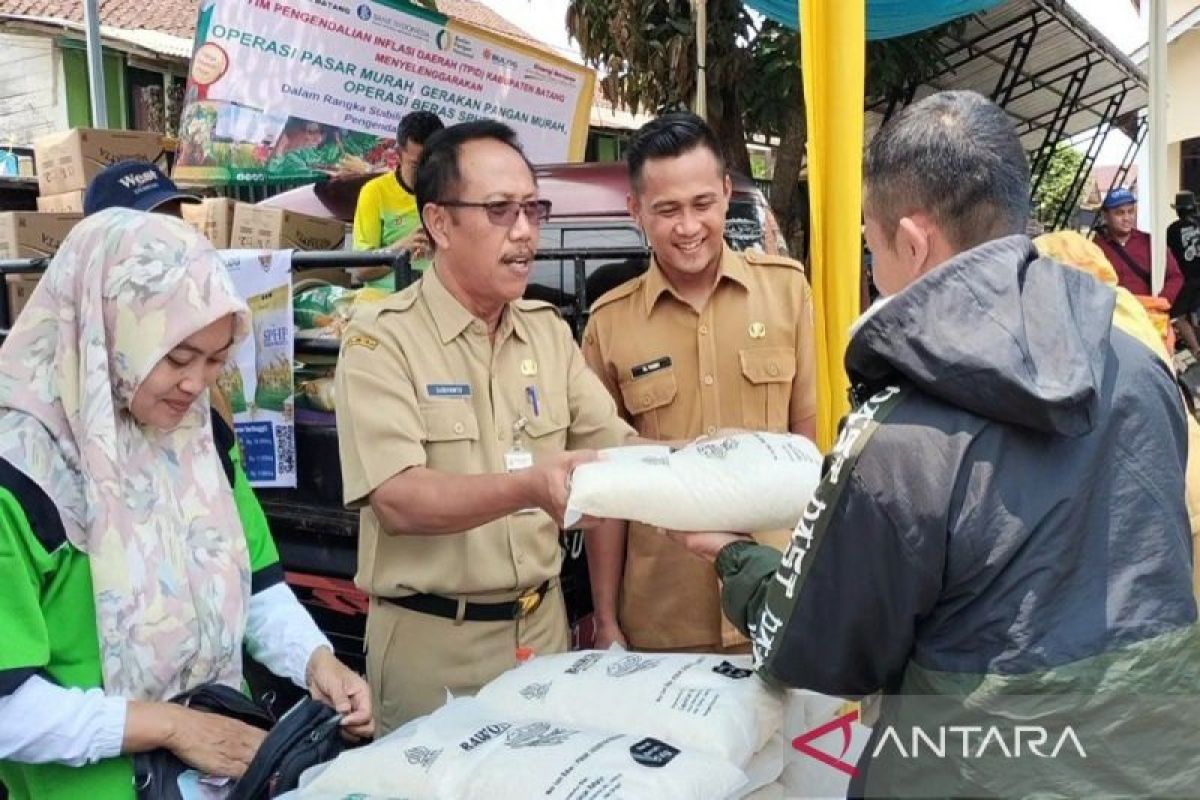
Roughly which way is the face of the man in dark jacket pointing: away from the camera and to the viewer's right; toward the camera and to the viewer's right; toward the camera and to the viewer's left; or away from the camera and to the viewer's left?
away from the camera and to the viewer's left

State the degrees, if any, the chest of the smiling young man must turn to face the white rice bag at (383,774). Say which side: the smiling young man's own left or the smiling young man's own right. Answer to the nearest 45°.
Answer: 0° — they already face it

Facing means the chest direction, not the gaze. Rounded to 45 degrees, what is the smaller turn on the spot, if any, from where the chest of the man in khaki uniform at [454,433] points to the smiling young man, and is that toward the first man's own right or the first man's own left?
approximately 90° to the first man's own left

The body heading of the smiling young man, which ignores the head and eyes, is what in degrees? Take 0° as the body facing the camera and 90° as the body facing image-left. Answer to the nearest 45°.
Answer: approximately 0°

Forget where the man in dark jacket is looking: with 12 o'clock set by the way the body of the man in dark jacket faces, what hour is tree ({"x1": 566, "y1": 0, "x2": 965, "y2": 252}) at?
The tree is roughly at 1 o'clock from the man in dark jacket.

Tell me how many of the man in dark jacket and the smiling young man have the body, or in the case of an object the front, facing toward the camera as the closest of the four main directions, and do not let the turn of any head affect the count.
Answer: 1

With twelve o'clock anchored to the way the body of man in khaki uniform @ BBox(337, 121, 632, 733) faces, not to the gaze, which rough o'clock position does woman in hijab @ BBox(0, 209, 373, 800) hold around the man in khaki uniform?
The woman in hijab is roughly at 3 o'clock from the man in khaki uniform.

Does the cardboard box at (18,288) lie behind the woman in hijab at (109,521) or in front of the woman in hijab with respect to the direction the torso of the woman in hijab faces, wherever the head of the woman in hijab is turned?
behind

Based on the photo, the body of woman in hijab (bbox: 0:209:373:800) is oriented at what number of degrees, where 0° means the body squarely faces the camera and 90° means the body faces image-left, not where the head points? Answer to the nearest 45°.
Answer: approximately 315°

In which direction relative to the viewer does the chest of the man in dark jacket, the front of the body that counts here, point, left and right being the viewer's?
facing away from the viewer and to the left of the viewer

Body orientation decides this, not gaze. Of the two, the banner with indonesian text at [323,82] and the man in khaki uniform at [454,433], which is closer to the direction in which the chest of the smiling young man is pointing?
the man in khaki uniform
